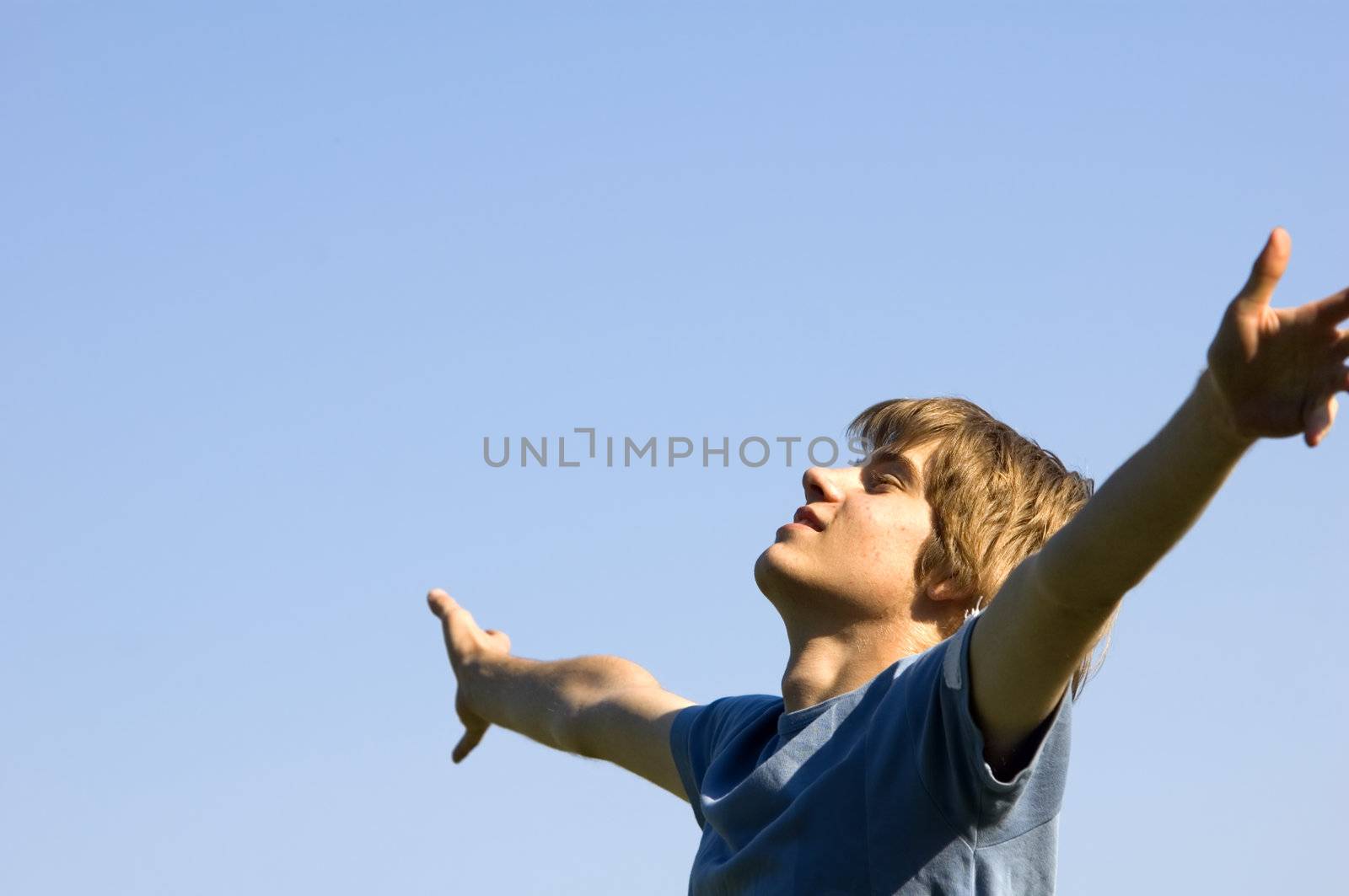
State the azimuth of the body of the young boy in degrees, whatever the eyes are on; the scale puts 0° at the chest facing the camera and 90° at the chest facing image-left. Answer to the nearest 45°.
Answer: approximately 45°

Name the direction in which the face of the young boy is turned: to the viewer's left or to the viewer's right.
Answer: to the viewer's left
